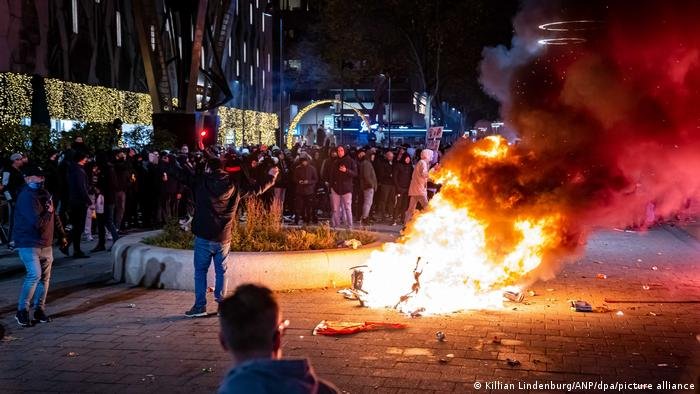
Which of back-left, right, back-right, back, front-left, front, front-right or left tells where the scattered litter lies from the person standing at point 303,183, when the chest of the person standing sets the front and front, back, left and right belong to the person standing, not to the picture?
front

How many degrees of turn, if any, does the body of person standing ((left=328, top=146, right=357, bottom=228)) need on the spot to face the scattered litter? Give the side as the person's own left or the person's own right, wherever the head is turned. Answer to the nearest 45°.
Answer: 0° — they already face it

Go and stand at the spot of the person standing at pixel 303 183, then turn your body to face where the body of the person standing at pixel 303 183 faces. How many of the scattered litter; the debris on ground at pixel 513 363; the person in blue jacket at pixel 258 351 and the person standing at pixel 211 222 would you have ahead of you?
4

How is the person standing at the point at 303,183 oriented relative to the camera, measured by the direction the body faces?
toward the camera

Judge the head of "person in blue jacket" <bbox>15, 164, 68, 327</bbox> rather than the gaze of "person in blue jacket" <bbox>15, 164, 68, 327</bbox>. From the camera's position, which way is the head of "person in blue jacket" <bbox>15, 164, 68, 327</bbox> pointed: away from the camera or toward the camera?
toward the camera

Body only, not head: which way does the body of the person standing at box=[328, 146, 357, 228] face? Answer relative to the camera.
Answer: toward the camera

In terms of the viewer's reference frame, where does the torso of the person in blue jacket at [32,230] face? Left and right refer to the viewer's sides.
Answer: facing the viewer and to the right of the viewer

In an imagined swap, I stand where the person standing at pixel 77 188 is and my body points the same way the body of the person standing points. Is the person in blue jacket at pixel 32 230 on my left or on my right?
on my right

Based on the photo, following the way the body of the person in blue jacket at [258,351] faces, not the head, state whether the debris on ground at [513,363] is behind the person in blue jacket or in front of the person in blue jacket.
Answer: in front

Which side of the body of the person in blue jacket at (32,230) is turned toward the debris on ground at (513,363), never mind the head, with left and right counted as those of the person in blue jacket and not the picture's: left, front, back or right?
front

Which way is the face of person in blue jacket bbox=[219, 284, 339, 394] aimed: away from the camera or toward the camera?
away from the camera
